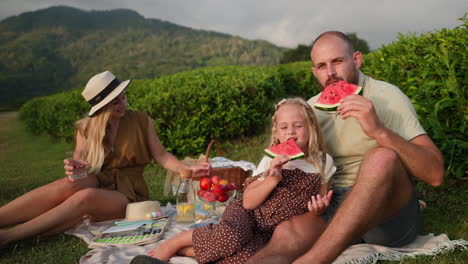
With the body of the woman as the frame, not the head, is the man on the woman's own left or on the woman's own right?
on the woman's own left

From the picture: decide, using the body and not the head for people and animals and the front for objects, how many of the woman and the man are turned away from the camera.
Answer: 0

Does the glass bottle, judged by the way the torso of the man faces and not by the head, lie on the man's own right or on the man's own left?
on the man's own right

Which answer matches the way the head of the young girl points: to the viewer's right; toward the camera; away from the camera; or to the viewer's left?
toward the camera

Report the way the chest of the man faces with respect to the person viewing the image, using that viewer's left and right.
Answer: facing the viewer and to the left of the viewer

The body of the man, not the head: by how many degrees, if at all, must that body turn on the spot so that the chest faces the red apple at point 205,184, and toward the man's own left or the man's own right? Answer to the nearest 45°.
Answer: approximately 90° to the man's own right

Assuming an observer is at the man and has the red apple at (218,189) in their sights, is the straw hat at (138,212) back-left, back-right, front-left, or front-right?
front-left

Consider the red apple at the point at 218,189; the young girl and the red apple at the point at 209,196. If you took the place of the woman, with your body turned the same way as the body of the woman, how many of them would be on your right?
0

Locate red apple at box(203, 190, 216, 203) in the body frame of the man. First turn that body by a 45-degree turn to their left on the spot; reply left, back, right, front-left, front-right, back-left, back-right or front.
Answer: back-right
